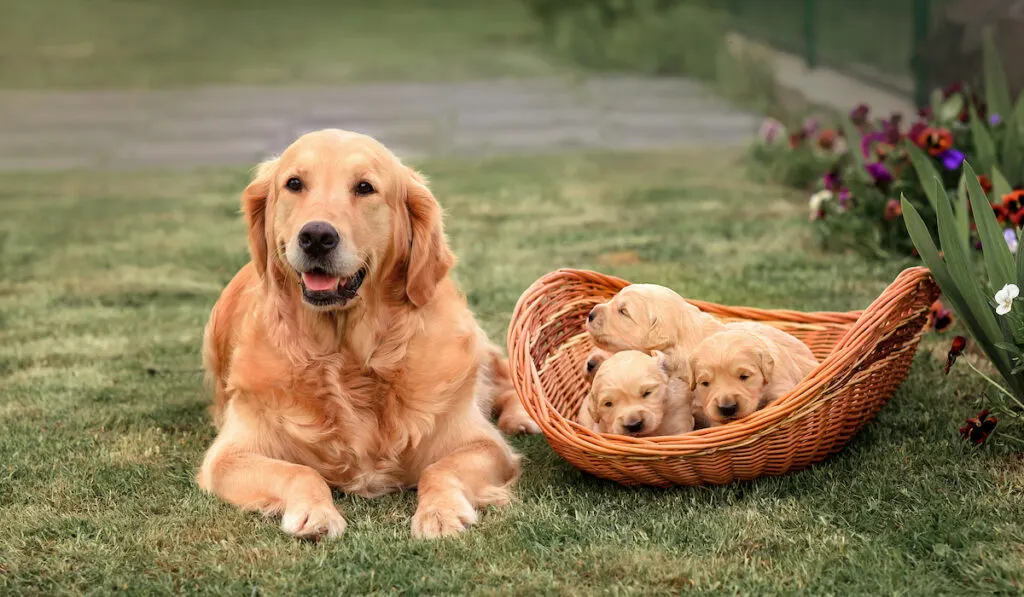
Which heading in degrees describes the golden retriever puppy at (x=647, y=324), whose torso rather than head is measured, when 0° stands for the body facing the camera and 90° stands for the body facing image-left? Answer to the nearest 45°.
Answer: approximately 90°

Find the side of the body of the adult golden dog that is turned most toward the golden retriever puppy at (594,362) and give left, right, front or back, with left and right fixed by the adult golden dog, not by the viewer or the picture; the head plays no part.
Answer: left

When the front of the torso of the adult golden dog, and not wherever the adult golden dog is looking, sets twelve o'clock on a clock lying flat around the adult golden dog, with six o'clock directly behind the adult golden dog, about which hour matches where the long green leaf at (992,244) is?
The long green leaf is roughly at 9 o'clock from the adult golden dog.

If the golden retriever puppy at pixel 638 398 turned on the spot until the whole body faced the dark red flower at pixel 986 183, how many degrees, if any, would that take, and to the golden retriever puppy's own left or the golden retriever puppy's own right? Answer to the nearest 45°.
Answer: approximately 135° to the golden retriever puppy's own left

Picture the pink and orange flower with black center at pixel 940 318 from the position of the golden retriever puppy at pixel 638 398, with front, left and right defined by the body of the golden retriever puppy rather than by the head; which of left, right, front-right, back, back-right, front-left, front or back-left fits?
back-left

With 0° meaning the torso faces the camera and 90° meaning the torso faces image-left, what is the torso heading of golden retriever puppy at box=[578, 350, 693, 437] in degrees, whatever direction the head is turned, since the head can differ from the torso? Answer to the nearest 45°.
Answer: approximately 0°

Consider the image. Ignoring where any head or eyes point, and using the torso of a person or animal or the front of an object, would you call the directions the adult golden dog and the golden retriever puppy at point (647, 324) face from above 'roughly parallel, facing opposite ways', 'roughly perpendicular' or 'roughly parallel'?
roughly perpendicular

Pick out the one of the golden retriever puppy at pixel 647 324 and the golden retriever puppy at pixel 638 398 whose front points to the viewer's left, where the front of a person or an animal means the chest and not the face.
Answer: the golden retriever puppy at pixel 647 324

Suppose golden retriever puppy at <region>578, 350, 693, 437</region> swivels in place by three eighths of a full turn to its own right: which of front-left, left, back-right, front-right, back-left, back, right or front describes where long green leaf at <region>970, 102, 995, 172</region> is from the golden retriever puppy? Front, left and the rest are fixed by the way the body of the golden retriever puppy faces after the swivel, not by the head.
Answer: right

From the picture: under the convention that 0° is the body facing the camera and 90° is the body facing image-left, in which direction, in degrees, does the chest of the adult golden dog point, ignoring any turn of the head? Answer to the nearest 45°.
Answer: approximately 0°

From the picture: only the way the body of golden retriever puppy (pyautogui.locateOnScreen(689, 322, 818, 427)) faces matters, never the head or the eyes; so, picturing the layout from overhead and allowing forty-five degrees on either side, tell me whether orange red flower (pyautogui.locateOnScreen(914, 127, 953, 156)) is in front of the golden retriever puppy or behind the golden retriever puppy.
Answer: behind
